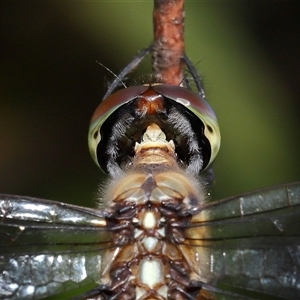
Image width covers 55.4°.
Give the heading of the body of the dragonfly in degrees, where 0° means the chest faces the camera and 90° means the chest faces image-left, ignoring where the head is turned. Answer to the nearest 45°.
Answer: approximately 180°
